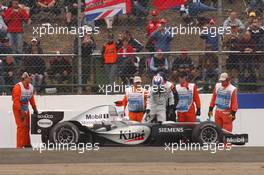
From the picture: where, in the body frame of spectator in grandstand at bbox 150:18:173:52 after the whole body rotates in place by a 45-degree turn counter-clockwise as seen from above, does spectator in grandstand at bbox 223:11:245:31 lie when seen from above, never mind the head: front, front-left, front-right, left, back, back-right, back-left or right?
front-left

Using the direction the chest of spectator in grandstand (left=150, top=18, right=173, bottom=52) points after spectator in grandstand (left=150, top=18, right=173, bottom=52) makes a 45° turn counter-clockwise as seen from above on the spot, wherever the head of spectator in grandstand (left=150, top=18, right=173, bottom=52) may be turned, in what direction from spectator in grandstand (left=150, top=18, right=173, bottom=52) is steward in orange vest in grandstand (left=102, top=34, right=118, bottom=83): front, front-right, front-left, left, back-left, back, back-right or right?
back-right

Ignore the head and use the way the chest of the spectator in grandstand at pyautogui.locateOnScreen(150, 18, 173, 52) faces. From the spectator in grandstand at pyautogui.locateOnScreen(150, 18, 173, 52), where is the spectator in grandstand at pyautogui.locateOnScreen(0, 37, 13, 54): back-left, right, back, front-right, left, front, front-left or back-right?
right

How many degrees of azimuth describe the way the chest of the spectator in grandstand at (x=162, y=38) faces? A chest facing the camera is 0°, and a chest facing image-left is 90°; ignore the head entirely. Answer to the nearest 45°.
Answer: approximately 0°

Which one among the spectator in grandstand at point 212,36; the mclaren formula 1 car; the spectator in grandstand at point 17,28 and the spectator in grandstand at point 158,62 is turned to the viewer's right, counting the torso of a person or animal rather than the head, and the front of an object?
the mclaren formula 1 car
